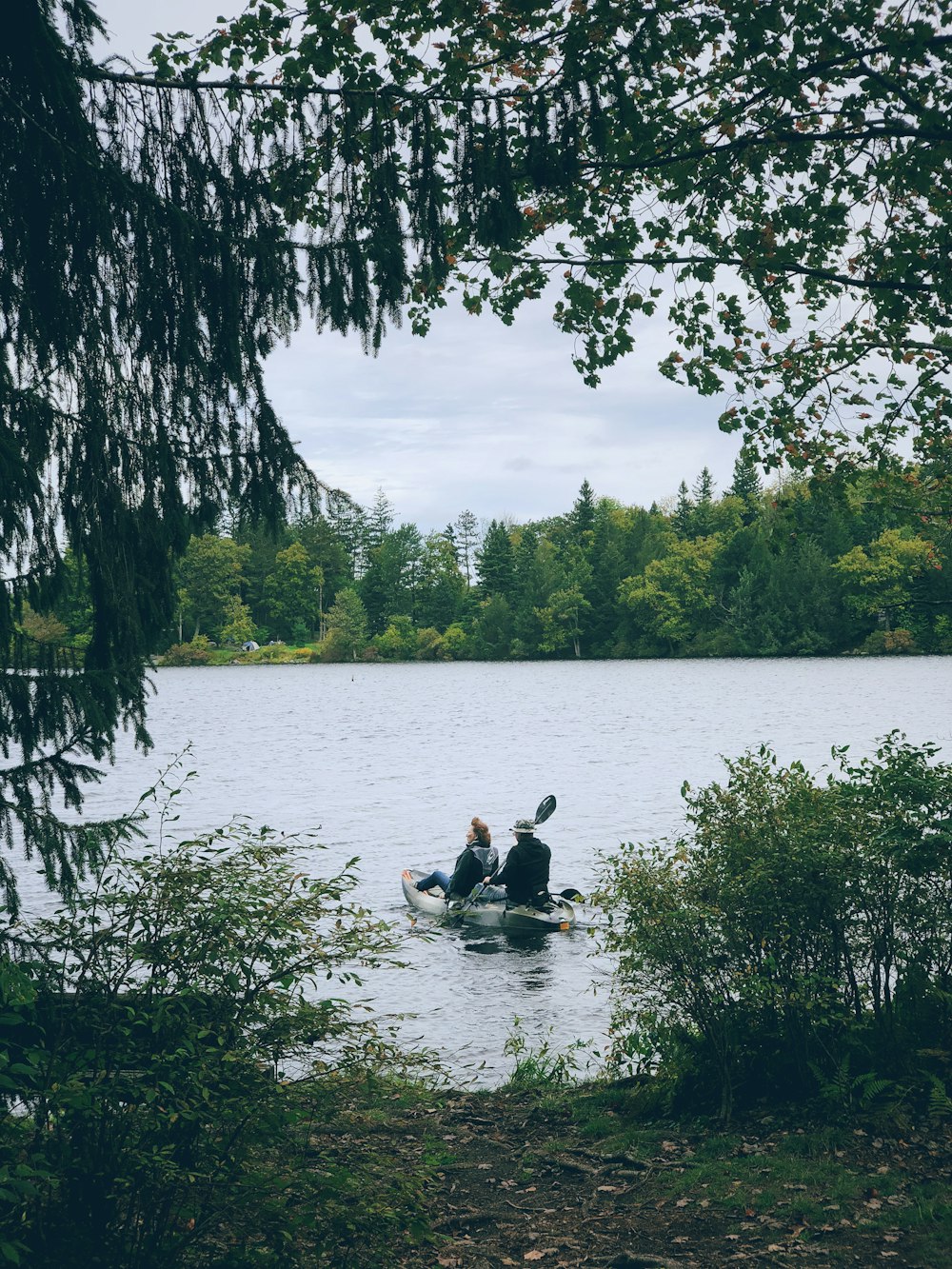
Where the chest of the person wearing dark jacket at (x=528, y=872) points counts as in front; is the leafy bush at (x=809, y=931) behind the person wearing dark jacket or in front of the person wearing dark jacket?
behind

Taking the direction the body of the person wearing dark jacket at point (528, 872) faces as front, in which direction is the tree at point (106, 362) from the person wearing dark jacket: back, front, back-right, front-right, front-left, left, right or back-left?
back-left

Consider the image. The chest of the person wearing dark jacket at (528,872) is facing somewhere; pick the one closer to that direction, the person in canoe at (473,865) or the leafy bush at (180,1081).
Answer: the person in canoe

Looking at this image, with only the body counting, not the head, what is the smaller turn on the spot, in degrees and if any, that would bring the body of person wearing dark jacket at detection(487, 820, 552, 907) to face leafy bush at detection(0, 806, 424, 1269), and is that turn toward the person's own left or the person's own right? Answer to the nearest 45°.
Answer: approximately 135° to the person's own left

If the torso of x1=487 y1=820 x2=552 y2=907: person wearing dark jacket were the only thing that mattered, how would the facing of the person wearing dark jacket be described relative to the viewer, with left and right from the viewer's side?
facing away from the viewer and to the left of the viewer

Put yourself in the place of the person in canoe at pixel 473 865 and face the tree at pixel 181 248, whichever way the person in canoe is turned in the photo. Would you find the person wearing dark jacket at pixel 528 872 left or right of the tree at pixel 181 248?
left

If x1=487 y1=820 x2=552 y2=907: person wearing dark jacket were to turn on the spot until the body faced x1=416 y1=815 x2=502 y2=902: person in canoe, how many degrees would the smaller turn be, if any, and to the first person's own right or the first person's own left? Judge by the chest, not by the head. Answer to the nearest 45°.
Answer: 0° — they already face them
